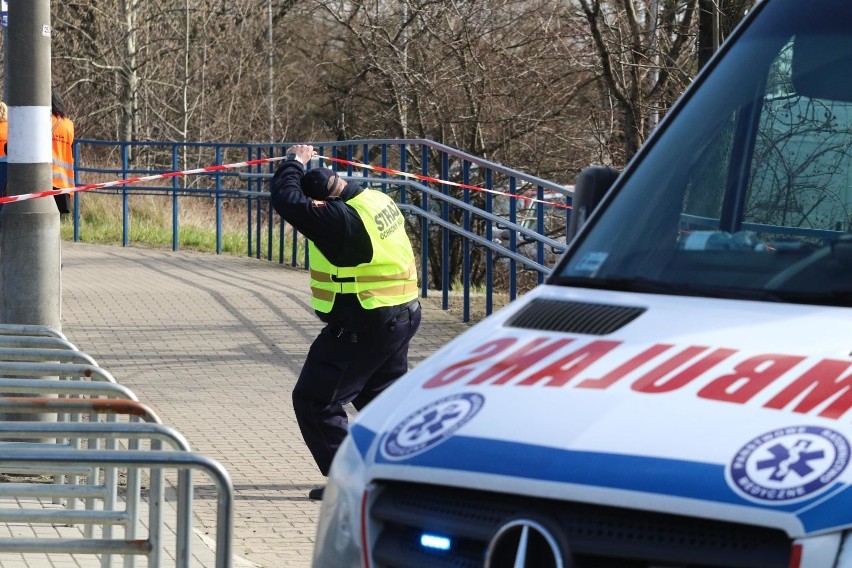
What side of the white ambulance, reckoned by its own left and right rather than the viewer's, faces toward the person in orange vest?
right

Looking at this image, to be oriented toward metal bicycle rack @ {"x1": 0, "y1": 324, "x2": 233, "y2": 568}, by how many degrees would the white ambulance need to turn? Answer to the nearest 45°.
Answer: approximately 90° to its right

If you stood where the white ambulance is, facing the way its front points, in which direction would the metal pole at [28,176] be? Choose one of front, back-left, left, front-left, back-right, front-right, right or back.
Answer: right

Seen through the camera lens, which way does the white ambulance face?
facing the viewer and to the left of the viewer

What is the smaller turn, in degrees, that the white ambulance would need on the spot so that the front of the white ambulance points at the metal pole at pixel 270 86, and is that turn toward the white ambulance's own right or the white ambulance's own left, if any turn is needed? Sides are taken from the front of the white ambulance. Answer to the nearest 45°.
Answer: approximately 135° to the white ambulance's own right

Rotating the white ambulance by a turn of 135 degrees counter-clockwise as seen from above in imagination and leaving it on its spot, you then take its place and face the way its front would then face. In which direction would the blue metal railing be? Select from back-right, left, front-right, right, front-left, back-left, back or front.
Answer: left
